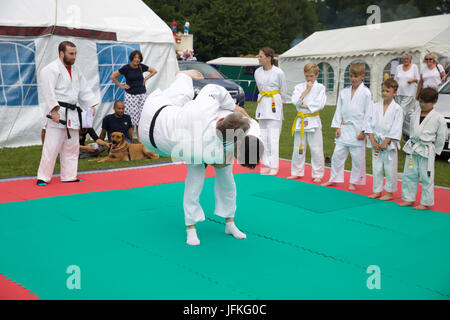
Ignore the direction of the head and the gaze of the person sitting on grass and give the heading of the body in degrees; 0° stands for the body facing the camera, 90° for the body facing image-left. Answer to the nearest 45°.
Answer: approximately 0°

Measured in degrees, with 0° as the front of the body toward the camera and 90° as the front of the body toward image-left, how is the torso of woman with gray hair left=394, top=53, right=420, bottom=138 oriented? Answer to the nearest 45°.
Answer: approximately 0°

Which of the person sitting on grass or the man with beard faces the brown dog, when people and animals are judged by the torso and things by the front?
the person sitting on grass

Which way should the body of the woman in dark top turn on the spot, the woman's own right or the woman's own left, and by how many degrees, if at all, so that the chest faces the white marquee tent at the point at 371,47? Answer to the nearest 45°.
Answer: approximately 135° to the woman's own left

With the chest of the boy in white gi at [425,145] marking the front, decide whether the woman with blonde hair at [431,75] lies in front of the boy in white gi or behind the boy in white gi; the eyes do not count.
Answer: behind

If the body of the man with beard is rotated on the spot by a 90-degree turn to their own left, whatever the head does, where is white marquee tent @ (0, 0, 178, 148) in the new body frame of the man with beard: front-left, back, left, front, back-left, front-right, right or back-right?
front-left

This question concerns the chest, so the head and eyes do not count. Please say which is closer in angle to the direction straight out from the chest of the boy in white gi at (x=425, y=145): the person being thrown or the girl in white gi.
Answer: the person being thrown

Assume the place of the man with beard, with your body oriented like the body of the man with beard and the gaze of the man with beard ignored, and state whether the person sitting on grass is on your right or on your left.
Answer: on your left

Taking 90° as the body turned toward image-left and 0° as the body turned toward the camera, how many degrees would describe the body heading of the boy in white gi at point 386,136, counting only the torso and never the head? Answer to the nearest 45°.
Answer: approximately 45°

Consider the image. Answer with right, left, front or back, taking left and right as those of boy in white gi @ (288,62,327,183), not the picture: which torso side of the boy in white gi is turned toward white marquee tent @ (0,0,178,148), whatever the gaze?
right

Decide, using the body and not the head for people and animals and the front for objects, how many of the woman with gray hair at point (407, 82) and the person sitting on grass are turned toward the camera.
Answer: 2

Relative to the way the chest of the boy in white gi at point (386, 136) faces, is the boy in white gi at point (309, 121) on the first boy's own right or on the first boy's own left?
on the first boy's own right
